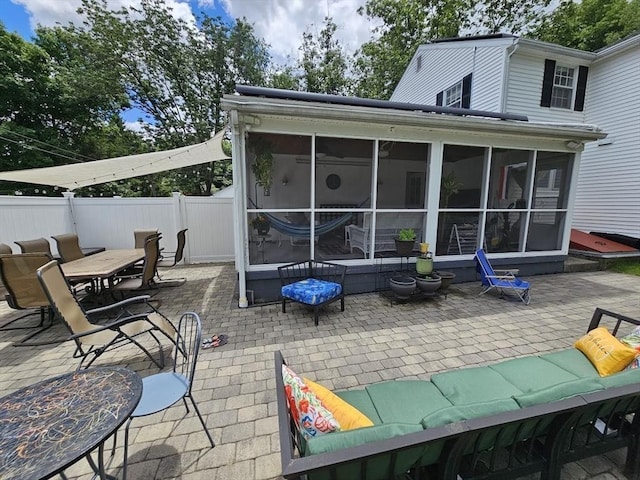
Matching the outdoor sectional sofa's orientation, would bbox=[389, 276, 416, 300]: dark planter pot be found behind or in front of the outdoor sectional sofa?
in front

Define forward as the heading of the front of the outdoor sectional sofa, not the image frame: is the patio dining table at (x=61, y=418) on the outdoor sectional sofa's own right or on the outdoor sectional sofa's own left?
on the outdoor sectional sofa's own left

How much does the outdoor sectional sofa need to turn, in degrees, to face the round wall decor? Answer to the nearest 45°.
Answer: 0° — it already faces it

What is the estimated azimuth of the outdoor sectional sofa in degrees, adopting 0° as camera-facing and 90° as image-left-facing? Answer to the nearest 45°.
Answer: approximately 135°

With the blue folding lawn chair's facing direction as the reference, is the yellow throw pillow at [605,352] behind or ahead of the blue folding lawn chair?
ahead

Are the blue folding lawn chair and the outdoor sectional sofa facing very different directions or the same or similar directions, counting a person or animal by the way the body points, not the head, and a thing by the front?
very different directions

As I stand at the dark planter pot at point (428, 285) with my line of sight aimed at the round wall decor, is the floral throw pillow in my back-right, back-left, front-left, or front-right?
back-left

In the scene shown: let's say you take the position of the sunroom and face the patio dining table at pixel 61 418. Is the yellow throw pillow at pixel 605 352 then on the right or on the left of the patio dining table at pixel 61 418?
left

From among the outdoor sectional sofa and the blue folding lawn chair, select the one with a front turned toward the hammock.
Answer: the outdoor sectional sofa
